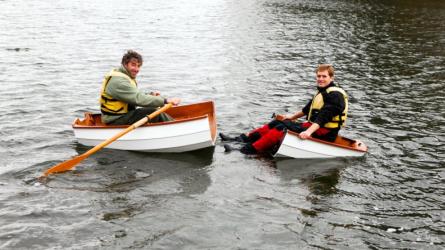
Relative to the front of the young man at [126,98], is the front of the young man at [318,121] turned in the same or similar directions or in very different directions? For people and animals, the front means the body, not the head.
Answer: very different directions

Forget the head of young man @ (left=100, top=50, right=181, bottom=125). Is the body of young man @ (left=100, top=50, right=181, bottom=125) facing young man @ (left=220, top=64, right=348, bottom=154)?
yes

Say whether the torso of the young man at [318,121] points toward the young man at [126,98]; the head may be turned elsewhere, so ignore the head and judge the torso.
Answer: yes

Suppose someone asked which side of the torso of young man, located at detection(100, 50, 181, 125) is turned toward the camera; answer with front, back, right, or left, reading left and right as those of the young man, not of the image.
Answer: right

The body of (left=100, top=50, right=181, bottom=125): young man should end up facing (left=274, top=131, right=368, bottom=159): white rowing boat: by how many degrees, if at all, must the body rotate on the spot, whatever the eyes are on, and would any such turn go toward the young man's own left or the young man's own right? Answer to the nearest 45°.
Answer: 0° — they already face it

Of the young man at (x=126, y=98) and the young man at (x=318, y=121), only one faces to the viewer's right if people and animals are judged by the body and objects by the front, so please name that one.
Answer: the young man at (x=126, y=98)

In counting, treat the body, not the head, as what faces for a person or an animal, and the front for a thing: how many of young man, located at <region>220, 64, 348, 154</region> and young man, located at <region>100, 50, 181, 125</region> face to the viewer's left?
1

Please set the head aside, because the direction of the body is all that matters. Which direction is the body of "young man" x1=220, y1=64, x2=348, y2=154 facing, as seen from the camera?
to the viewer's left

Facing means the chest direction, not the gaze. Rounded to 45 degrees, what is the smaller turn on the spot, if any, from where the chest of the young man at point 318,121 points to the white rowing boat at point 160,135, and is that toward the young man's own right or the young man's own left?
0° — they already face it

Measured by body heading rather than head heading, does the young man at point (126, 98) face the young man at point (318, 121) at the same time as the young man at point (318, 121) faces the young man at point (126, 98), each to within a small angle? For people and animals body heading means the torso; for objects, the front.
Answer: yes
